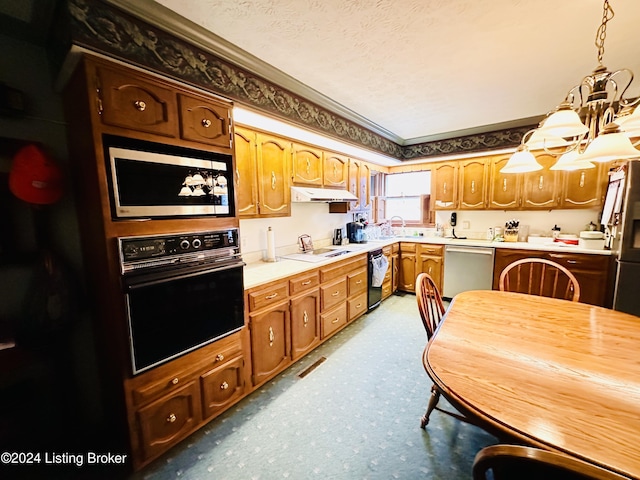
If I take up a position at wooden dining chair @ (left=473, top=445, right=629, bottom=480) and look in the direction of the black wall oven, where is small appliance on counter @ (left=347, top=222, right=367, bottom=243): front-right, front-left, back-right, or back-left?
front-right

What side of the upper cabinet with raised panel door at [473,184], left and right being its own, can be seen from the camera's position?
front

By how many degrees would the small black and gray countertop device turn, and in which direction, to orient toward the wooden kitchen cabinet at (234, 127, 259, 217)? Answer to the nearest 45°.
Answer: approximately 90° to its right

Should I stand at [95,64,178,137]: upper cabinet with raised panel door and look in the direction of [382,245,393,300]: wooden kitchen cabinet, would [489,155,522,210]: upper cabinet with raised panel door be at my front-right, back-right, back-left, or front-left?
front-right

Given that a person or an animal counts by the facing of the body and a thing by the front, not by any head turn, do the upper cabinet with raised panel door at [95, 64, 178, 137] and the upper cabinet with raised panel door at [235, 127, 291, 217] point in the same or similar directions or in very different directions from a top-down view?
same or similar directions

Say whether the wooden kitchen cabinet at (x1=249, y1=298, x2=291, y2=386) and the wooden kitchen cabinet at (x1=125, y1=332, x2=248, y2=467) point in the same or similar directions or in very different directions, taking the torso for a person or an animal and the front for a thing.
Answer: same or similar directions

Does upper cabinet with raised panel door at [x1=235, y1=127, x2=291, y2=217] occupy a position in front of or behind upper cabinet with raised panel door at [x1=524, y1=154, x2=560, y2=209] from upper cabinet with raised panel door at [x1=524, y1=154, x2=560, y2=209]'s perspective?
in front

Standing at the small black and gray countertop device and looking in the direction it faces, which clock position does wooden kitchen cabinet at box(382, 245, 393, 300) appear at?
The wooden kitchen cabinet is roughly at 10 o'clock from the small black and gray countertop device.

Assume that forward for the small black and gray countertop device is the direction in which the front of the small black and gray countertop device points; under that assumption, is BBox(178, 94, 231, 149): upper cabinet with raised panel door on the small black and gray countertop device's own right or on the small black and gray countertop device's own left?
on the small black and gray countertop device's own right

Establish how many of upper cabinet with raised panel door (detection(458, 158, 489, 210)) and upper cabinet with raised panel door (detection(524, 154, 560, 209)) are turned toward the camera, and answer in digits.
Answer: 2

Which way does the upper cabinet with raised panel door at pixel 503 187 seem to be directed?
toward the camera

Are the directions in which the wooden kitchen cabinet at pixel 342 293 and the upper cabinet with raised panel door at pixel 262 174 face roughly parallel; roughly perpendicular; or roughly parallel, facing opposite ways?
roughly parallel

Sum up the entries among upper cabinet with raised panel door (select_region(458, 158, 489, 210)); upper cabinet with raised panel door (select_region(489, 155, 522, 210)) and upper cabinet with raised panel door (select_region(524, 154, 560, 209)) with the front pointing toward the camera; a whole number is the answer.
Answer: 3

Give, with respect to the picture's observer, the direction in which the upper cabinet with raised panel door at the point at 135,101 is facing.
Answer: facing the viewer and to the right of the viewer
